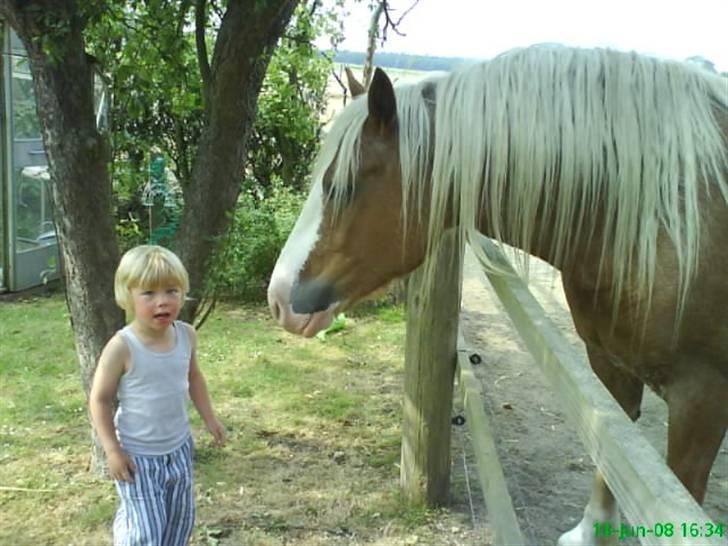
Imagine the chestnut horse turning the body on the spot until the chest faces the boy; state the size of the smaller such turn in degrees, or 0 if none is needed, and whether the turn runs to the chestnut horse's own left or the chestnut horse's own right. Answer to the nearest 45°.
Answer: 0° — it already faces them

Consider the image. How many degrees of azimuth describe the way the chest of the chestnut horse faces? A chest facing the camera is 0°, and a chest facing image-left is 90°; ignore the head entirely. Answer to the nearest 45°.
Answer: approximately 90°

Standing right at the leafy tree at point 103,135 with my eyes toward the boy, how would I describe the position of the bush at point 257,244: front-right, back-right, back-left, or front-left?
back-left

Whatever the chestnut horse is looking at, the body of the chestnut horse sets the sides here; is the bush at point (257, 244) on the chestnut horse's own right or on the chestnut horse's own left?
on the chestnut horse's own right

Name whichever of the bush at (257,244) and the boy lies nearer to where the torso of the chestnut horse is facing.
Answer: the boy
